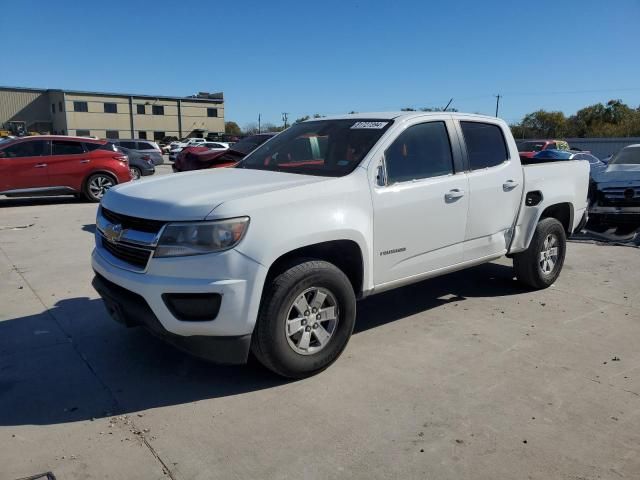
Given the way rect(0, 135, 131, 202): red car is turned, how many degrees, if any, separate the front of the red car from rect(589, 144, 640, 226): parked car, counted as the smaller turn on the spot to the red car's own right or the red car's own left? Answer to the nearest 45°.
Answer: approximately 135° to the red car's own left

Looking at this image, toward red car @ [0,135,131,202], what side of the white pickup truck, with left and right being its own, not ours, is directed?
right

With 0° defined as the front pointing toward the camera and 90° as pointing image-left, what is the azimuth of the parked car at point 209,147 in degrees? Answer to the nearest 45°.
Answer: approximately 45°

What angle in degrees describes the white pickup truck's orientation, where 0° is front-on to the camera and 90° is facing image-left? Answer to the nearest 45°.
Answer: approximately 45°

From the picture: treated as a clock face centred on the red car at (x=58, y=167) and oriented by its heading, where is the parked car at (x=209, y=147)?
The parked car is roughly at 4 o'clock from the red car.

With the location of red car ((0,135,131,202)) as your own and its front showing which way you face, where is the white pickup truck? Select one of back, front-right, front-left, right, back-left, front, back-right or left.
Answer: left

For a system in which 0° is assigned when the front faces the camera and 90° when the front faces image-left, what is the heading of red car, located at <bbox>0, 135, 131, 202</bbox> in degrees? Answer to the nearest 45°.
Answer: approximately 90°

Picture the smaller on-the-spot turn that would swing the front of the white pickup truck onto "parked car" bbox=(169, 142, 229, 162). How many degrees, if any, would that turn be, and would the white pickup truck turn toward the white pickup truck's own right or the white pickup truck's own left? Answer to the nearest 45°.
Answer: approximately 135° to the white pickup truck's own right

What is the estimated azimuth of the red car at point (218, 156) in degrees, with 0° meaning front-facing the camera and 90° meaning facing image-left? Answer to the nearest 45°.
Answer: approximately 45°
